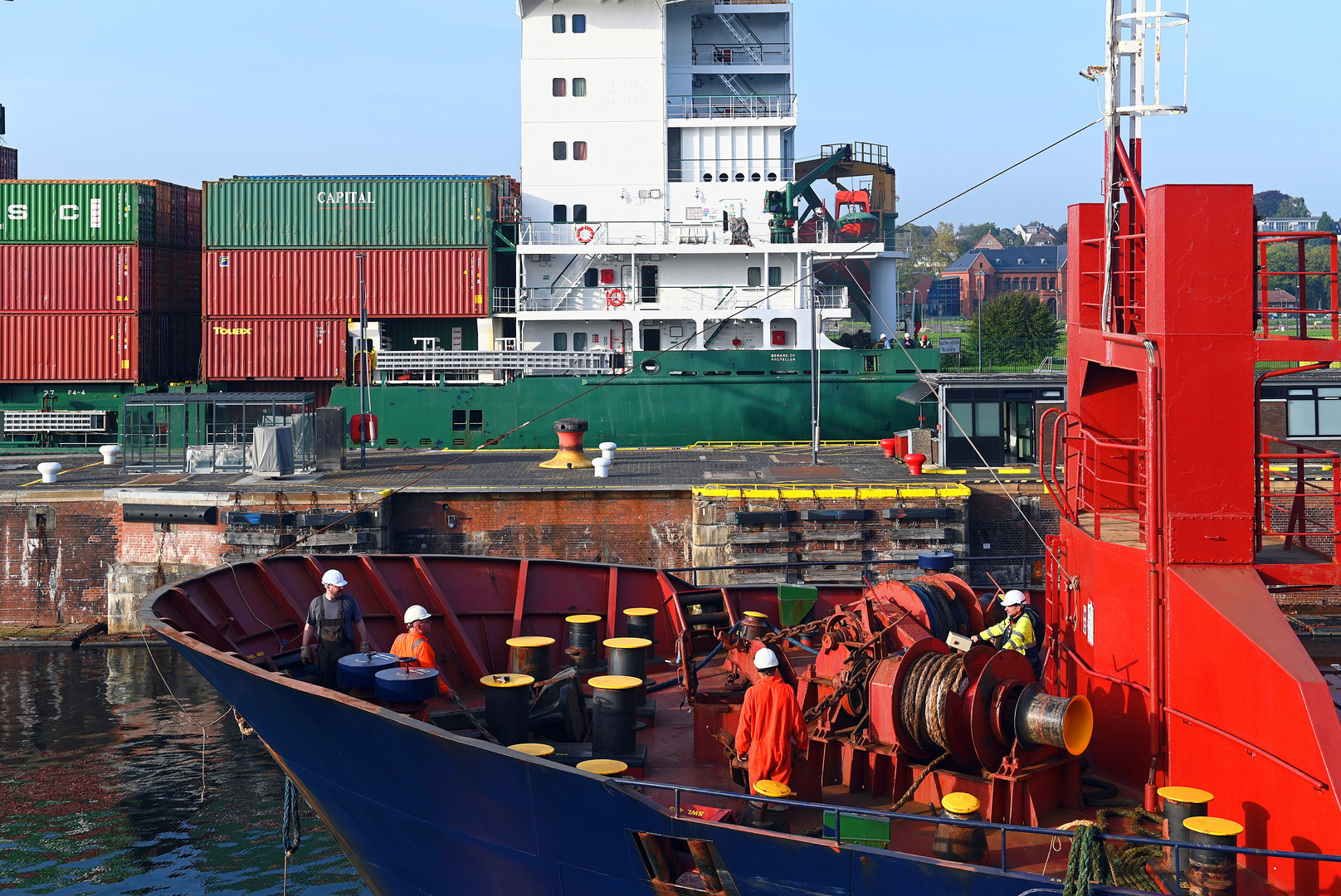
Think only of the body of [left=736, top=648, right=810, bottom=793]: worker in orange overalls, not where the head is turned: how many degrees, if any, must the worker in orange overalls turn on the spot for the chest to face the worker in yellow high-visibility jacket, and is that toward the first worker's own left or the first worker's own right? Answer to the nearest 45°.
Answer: approximately 45° to the first worker's own right

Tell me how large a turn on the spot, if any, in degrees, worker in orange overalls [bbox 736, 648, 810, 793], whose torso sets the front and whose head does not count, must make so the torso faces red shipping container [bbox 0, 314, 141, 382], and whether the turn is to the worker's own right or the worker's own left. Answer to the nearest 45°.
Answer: approximately 45° to the worker's own left

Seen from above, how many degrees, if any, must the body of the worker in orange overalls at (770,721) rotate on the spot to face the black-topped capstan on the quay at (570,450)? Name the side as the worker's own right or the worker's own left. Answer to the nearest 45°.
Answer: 0° — they already face it

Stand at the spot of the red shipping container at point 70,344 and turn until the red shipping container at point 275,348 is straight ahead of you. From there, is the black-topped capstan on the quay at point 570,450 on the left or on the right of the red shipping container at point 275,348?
right

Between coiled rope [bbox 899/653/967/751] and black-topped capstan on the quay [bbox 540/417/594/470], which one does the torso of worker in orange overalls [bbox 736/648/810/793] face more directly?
the black-topped capstan on the quay

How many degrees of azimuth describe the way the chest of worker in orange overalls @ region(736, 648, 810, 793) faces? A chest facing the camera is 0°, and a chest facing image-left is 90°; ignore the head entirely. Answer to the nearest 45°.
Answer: approximately 180°

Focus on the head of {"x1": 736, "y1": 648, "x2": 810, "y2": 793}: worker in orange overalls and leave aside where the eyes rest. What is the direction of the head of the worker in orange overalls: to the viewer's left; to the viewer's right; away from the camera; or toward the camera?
away from the camera

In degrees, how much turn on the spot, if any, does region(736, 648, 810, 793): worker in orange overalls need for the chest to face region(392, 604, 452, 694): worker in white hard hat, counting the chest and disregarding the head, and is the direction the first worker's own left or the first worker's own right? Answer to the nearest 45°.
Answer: approximately 45° to the first worker's own left
